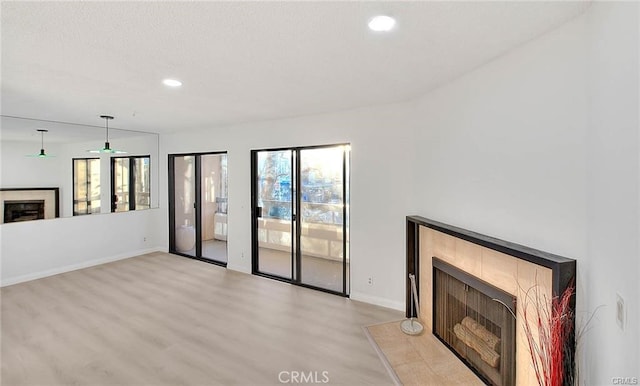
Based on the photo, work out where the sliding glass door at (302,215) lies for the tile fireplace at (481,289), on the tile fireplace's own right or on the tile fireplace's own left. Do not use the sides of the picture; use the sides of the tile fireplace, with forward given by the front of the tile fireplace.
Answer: on the tile fireplace's own right

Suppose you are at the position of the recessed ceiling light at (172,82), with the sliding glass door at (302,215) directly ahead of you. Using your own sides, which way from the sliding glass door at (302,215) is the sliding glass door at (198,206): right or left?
left

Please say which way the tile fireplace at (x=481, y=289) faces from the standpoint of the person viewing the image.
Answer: facing the viewer and to the left of the viewer

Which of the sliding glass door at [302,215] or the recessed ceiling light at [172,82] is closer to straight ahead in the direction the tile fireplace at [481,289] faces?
the recessed ceiling light

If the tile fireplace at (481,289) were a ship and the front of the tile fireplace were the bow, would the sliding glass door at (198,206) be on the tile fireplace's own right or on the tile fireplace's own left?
on the tile fireplace's own right

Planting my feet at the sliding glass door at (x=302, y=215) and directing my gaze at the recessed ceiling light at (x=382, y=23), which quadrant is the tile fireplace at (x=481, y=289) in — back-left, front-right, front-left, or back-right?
front-left

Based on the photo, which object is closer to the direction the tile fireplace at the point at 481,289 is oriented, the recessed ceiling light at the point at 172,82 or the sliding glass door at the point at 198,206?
the recessed ceiling light

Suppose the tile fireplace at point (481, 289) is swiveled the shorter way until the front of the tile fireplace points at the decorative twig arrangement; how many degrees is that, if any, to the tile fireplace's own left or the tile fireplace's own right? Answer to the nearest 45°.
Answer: approximately 90° to the tile fireplace's own left

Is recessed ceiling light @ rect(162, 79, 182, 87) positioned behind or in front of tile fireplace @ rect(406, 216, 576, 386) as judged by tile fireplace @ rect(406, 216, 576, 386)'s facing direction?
in front

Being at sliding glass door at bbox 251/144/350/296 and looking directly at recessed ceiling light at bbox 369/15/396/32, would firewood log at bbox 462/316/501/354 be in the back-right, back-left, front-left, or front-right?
front-left
